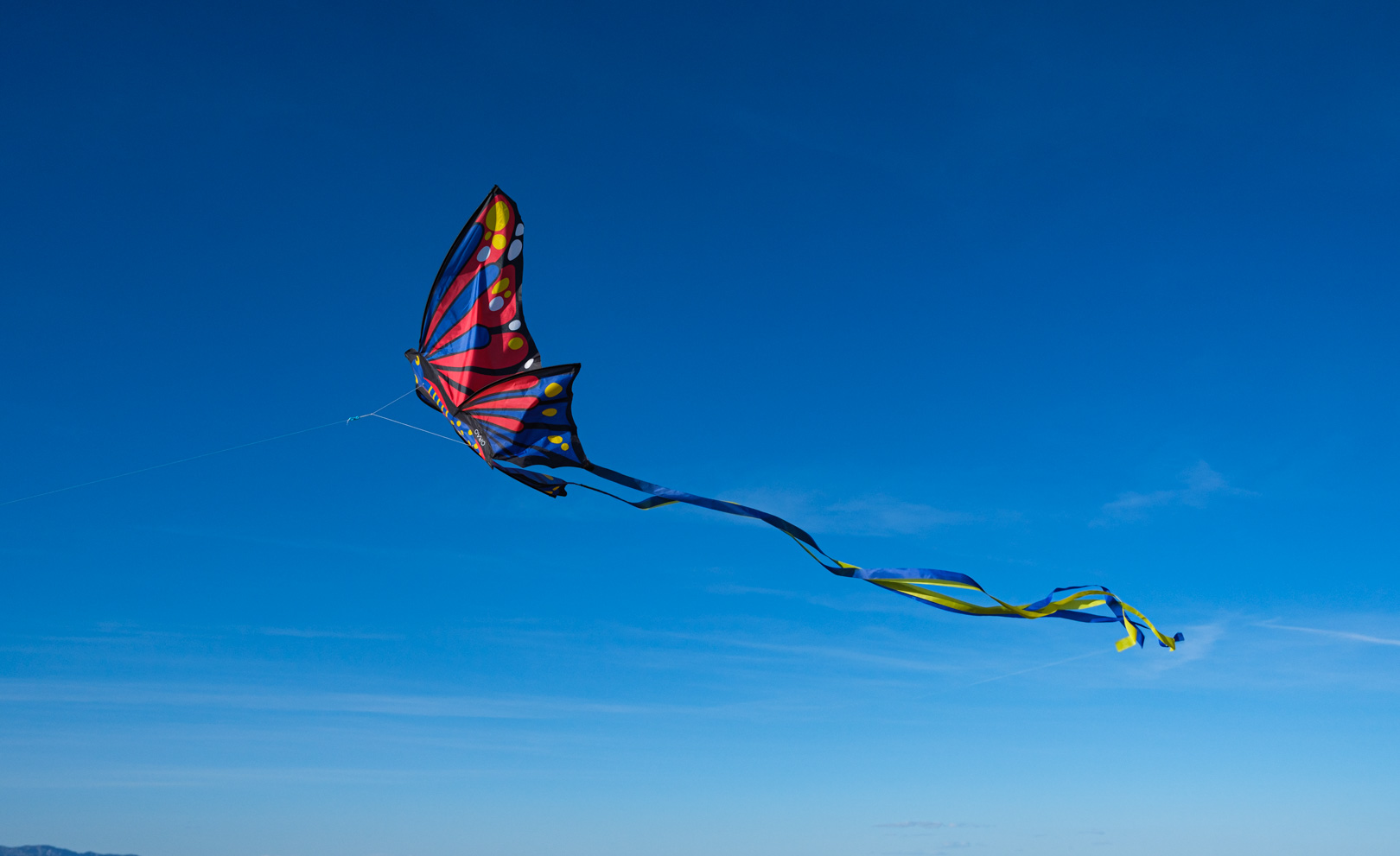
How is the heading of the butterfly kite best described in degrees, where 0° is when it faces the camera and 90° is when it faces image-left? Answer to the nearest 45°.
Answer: approximately 90°
